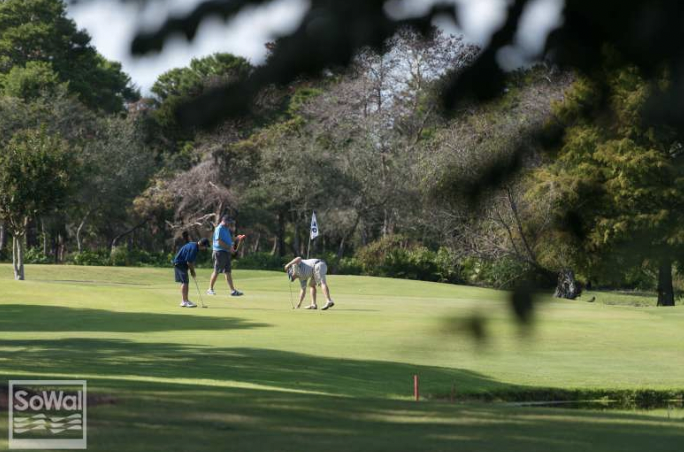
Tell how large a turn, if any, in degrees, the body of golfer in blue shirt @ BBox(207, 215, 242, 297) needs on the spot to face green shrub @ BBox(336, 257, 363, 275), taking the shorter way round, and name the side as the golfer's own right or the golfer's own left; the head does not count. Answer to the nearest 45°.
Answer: approximately 90° to the golfer's own left

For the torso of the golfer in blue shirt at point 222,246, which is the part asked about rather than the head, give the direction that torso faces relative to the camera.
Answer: to the viewer's right

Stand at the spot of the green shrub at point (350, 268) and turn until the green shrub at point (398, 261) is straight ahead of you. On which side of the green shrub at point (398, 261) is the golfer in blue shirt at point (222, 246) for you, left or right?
right

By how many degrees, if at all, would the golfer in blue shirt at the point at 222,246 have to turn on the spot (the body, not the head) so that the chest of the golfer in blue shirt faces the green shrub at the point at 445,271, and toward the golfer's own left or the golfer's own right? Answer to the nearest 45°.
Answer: approximately 45° to the golfer's own left

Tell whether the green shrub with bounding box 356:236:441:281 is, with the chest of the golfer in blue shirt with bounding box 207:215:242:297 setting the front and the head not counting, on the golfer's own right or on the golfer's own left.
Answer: on the golfer's own left
